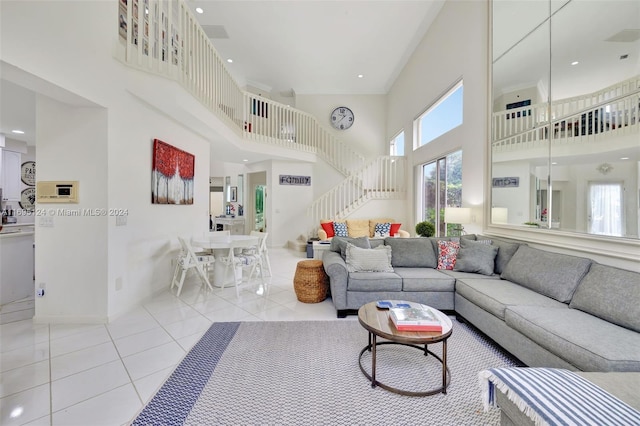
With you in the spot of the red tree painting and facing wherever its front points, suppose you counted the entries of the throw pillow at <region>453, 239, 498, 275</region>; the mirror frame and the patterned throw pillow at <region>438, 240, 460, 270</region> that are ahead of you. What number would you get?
3

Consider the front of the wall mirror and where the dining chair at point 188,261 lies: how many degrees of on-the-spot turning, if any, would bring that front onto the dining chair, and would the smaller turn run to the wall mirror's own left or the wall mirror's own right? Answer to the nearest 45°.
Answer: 0° — it already faces it

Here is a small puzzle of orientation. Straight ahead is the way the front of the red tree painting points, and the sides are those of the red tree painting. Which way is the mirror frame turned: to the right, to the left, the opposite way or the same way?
the opposite way

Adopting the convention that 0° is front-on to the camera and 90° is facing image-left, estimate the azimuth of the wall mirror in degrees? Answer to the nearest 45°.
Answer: approximately 45°

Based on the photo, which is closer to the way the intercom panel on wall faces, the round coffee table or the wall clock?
the round coffee table

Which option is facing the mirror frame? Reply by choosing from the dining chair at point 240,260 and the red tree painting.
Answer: the red tree painting

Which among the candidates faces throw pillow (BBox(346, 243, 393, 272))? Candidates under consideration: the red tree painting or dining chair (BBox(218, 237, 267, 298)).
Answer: the red tree painting

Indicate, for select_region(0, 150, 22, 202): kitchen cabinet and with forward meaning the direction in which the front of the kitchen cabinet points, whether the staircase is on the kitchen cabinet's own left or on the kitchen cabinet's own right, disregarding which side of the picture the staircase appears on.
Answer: on the kitchen cabinet's own left
